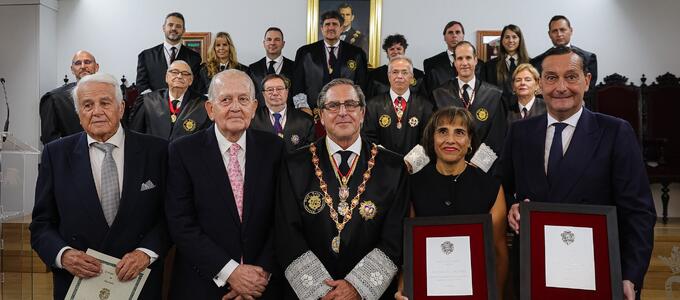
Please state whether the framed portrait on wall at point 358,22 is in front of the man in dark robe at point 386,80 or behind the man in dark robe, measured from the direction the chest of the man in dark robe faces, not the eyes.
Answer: behind

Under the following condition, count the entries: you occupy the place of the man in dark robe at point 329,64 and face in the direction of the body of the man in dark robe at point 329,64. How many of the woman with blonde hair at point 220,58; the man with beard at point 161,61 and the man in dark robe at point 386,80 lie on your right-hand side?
2

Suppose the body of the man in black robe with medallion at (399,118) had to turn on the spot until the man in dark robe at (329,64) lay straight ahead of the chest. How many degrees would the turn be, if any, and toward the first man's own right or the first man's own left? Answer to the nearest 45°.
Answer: approximately 135° to the first man's own right
